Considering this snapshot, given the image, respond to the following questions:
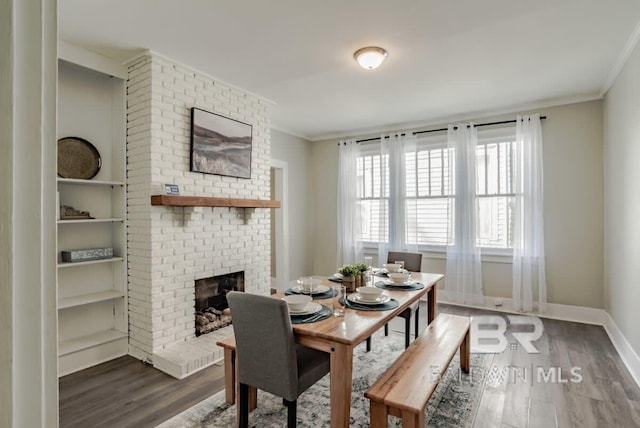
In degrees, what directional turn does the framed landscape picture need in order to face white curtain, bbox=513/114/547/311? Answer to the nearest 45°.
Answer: approximately 45° to its left

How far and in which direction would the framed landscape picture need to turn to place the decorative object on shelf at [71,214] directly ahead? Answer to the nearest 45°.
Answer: approximately 135° to its right

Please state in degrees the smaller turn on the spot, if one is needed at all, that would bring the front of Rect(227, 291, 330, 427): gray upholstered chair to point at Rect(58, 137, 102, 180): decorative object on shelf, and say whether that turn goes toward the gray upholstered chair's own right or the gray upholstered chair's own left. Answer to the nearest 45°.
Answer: approximately 90° to the gray upholstered chair's own left

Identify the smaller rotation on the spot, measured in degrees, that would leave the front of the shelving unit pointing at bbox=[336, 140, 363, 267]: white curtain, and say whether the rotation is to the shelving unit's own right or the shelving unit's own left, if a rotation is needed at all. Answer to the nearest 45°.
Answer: approximately 45° to the shelving unit's own left

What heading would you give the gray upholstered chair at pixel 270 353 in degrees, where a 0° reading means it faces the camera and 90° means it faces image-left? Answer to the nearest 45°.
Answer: approximately 225°

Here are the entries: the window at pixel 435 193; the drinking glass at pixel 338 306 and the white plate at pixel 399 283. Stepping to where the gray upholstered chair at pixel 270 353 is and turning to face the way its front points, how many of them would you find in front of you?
3

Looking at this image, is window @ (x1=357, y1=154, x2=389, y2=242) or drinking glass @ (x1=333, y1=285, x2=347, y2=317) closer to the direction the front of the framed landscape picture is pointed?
the drinking glass

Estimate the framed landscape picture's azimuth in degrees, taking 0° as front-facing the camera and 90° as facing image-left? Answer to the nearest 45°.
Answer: approximately 315°

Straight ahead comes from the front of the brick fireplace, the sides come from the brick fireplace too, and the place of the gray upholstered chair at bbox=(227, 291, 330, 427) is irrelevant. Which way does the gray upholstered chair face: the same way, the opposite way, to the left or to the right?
to the left

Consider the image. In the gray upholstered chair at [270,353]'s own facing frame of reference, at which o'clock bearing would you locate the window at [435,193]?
The window is roughly at 12 o'clock from the gray upholstered chair.

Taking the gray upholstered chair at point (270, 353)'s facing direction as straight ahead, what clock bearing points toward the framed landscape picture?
The framed landscape picture is roughly at 10 o'clock from the gray upholstered chair.

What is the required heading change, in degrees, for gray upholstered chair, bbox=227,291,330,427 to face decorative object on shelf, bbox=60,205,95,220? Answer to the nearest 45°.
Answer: approximately 90° to its left
